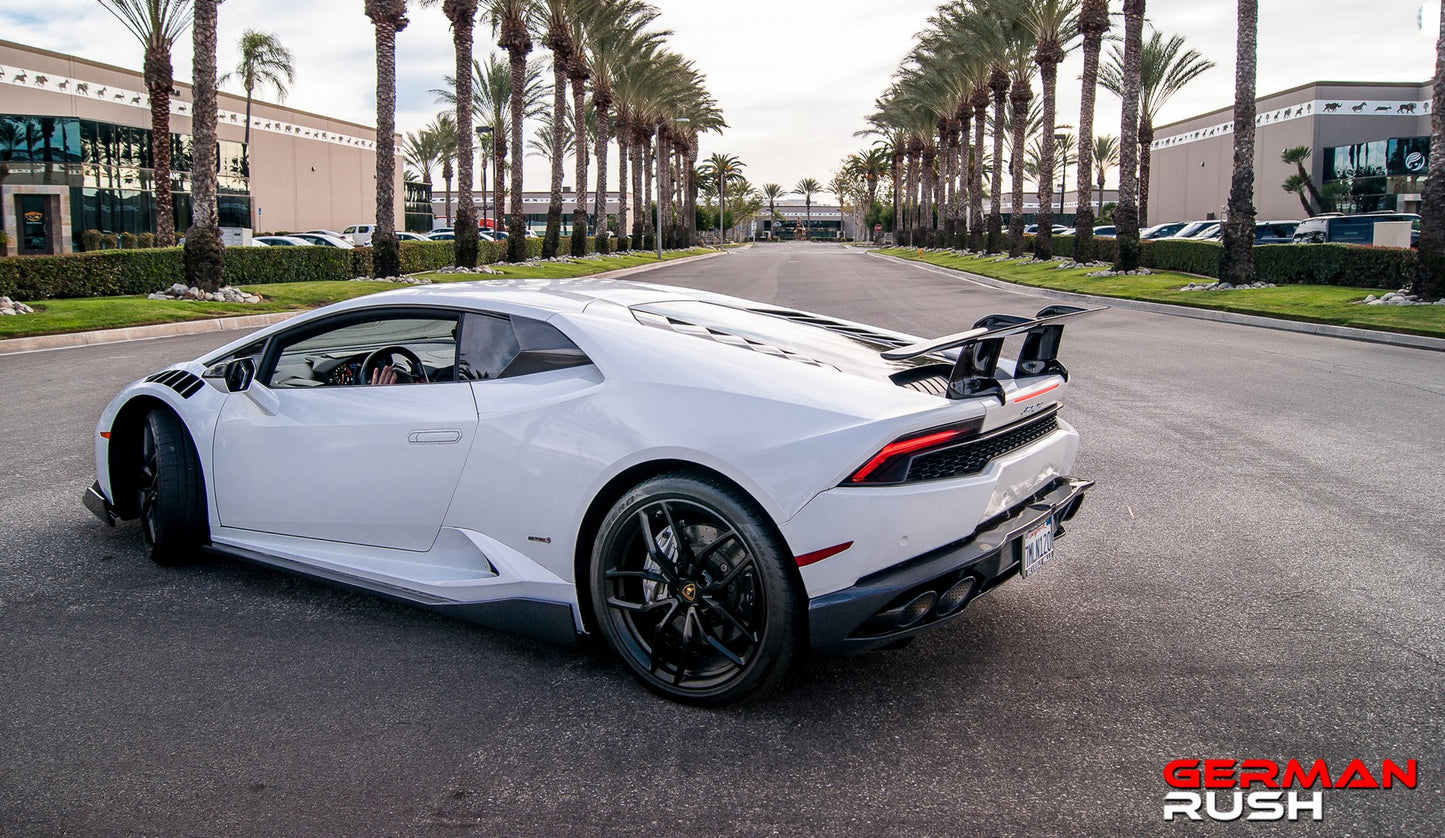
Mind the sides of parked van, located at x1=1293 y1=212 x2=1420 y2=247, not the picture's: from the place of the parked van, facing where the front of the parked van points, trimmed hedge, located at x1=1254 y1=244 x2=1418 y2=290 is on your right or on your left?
on your left

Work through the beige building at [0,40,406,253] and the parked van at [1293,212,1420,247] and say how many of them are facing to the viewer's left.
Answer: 1

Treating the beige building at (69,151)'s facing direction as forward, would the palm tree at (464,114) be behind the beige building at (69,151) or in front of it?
in front

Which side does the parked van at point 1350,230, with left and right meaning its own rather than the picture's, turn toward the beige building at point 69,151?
front

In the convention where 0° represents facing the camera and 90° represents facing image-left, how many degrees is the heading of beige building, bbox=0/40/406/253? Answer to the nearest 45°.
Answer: approximately 315°

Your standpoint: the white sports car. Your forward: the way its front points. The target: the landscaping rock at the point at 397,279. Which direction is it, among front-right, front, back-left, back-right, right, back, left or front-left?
front-right

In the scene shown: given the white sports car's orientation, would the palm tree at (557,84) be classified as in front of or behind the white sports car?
in front

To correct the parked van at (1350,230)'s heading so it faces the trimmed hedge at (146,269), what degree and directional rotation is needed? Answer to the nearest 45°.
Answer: approximately 45° to its left

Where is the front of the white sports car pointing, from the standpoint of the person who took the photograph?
facing away from the viewer and to the left of the viewer

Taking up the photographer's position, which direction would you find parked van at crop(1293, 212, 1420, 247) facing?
facing to the left of the viewer

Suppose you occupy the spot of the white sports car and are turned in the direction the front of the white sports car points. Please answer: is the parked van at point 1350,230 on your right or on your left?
on your right

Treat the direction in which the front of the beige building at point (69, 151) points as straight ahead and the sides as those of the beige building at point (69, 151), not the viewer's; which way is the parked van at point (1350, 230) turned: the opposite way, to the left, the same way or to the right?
the opposite way
